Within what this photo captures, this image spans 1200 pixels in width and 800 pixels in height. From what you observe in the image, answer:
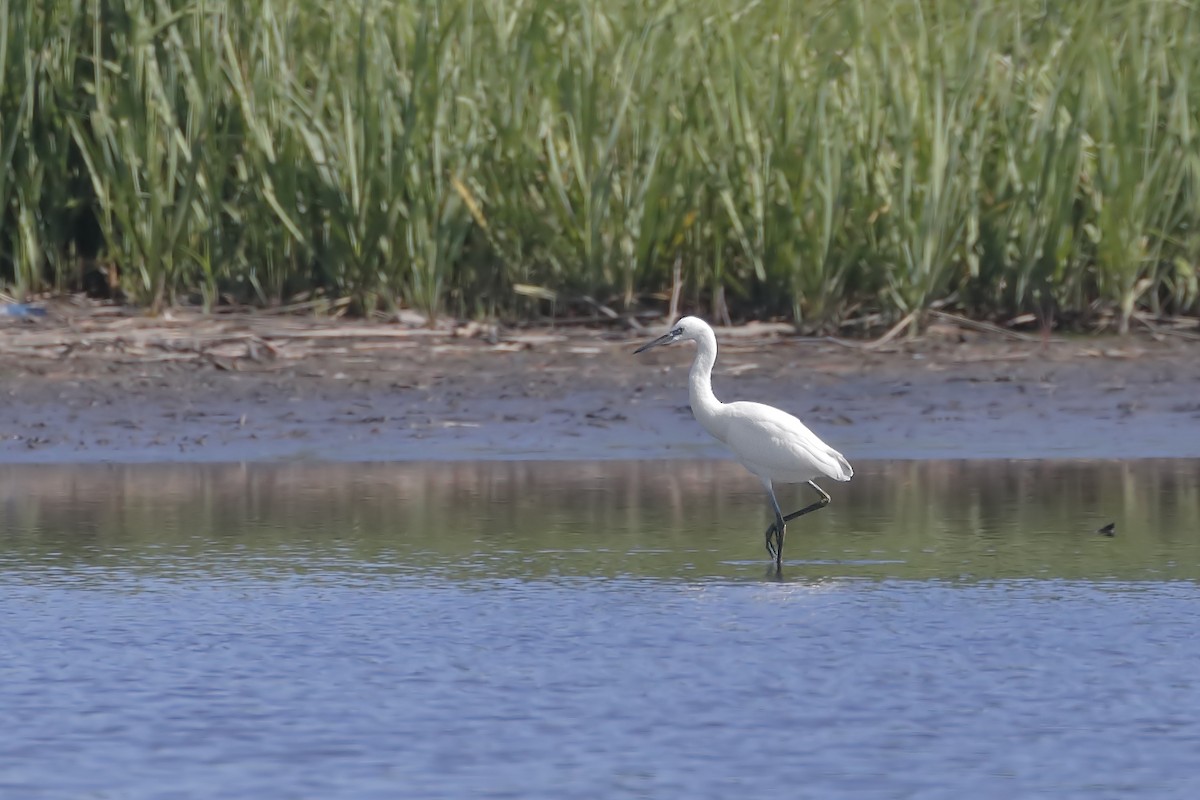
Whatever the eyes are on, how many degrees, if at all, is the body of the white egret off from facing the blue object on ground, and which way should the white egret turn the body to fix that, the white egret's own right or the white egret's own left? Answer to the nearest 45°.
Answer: approximately 45° to the white egret's own right

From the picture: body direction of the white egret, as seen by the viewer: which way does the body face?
to the viewer's left
